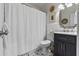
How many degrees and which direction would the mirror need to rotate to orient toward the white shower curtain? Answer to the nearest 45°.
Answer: approximately 45° to its right

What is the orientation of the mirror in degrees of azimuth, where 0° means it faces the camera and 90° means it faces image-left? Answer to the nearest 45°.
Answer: approximately 45°
